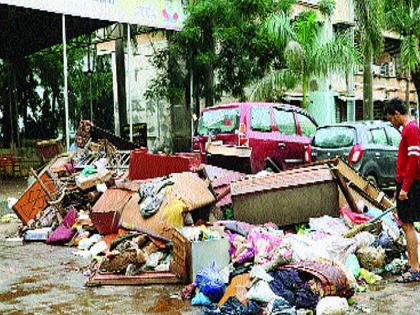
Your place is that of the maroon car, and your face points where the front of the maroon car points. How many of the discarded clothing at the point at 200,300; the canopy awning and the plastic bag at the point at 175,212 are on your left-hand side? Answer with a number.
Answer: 1

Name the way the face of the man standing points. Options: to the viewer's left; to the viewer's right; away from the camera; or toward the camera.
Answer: to the viewer's left

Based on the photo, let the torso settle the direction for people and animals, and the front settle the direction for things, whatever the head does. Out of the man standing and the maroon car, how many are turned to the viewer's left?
1

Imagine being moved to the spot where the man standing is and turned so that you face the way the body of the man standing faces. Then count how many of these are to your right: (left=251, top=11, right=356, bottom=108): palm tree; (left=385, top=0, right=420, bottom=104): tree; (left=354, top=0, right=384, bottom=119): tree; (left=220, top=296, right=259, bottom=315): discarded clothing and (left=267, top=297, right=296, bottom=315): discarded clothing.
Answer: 3

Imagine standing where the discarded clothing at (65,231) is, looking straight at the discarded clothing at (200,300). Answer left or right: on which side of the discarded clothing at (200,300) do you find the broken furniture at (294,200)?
left

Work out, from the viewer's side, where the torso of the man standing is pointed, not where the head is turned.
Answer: to the viewer's left
